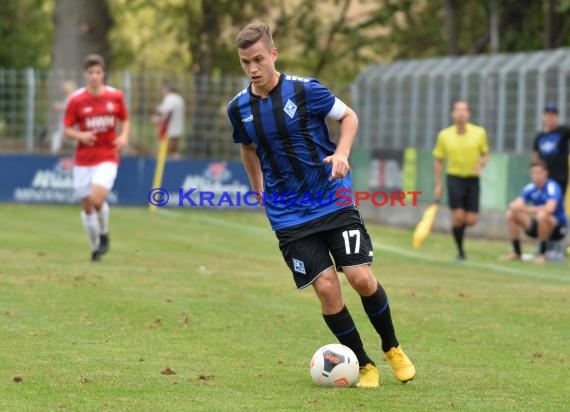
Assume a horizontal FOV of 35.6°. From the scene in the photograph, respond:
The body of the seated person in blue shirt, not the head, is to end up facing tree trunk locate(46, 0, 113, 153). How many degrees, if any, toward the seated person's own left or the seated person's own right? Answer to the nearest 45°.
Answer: approximately 90° to the seated person's own right

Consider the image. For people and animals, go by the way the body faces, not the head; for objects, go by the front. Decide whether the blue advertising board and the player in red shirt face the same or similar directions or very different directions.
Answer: same or similar directions

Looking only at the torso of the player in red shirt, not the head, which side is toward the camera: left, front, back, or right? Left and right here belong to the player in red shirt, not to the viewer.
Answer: front

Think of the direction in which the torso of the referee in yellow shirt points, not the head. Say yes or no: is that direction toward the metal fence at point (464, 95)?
no

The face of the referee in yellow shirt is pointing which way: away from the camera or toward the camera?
toward the camera

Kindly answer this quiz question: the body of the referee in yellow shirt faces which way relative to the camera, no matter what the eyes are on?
toward the camera

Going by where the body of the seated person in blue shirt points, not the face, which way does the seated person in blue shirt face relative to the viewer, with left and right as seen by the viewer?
facing the viewer and to the left of the viewer

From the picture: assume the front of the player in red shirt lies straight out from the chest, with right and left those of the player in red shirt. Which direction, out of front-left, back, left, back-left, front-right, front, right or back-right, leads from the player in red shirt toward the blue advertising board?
back

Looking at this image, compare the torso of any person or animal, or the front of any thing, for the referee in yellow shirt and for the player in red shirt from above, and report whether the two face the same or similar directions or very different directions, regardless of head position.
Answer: same or similar directions

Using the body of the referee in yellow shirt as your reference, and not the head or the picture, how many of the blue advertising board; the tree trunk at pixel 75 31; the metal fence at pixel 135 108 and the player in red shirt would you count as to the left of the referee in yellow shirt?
0

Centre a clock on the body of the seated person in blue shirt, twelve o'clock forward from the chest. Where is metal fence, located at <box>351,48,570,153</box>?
The metal fence is roughly at 4 o'clock from the seated person in blue shirt.

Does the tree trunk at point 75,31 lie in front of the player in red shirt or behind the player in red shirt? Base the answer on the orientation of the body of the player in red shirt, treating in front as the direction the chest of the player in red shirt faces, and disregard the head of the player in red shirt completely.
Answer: behind

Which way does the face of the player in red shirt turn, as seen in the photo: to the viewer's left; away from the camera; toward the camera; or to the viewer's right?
toward the camera

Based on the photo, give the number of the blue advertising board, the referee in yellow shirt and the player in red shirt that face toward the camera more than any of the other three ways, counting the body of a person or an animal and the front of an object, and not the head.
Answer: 3

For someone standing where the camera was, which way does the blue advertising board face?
facing the viewer
